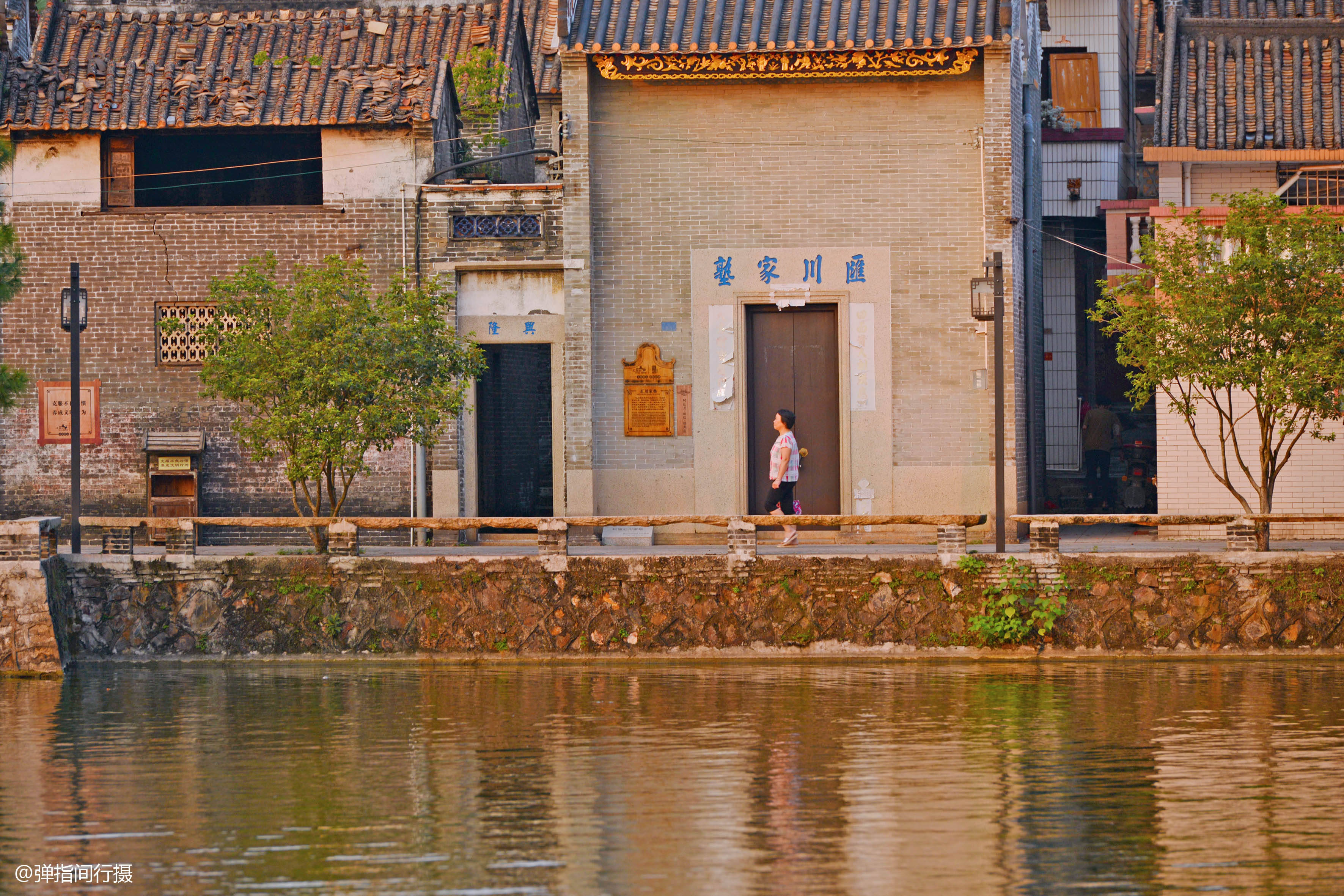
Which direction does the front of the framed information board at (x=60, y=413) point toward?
toward the camera

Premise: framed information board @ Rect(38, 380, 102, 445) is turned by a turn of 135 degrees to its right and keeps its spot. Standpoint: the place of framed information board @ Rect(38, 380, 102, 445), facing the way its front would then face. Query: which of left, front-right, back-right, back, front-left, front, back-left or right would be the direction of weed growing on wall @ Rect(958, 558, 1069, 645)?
back

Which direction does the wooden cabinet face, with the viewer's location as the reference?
facing the viewer

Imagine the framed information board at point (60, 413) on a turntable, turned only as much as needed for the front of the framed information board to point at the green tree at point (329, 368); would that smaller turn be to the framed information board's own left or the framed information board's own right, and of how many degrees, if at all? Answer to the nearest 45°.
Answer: approximately 45° to the framed information board's own left

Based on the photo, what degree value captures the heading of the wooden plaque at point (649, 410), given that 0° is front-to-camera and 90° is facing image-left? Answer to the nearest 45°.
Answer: approximately 0°

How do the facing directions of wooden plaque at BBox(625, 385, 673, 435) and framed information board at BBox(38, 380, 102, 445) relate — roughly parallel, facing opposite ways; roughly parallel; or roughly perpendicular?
roughly parallel

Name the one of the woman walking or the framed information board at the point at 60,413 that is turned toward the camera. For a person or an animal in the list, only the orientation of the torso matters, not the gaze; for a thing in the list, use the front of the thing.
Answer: the framed information board

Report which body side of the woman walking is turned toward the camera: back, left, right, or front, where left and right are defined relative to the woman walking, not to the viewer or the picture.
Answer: left

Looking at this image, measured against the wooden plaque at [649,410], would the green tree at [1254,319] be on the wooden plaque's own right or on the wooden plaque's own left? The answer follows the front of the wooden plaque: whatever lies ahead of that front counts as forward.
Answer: on the wooden plaque's own left

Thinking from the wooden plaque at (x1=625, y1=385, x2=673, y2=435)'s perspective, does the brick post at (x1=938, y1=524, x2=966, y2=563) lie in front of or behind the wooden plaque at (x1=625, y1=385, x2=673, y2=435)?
in front

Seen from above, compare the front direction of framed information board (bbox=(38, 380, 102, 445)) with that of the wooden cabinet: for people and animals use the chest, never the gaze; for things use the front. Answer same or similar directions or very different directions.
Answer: same or similar directions

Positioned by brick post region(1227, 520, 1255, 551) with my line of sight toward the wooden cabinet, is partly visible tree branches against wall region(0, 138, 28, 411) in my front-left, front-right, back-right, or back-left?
front-left
